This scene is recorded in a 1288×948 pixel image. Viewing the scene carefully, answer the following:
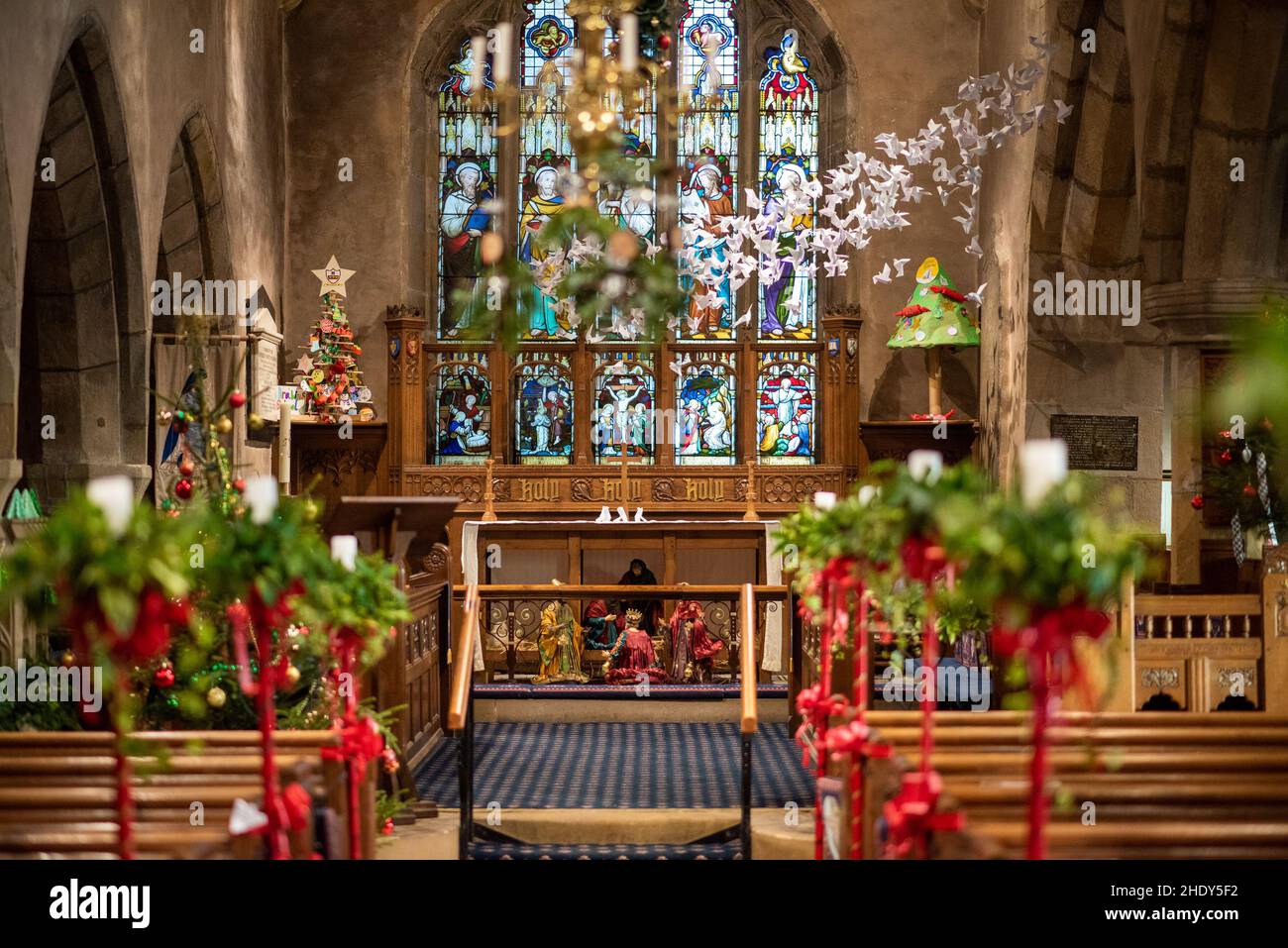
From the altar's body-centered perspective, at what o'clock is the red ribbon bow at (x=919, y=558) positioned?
The red ribbon bow is roughly at 12 o'clock from the altar.

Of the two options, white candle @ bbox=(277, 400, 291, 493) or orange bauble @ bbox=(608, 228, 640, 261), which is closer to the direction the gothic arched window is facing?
the orange bauble

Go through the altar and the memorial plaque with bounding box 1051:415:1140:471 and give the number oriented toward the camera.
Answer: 2

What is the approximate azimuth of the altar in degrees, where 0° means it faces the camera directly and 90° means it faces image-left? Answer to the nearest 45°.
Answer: approximately 0°

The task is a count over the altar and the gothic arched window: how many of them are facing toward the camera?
2

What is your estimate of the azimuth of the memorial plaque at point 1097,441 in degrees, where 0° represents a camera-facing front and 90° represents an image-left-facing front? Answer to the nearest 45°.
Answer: approximately 0°

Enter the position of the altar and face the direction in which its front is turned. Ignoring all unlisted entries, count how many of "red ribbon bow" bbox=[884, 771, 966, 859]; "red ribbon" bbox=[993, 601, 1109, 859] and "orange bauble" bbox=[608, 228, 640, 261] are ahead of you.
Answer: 3

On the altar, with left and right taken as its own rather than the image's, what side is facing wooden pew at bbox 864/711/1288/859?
front

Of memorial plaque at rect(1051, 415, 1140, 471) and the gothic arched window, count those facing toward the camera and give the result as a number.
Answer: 2

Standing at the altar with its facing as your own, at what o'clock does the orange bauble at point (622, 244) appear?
The orange bauble is roughly at 12 o'clock from the altar.

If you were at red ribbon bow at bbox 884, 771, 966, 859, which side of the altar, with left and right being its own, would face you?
front
